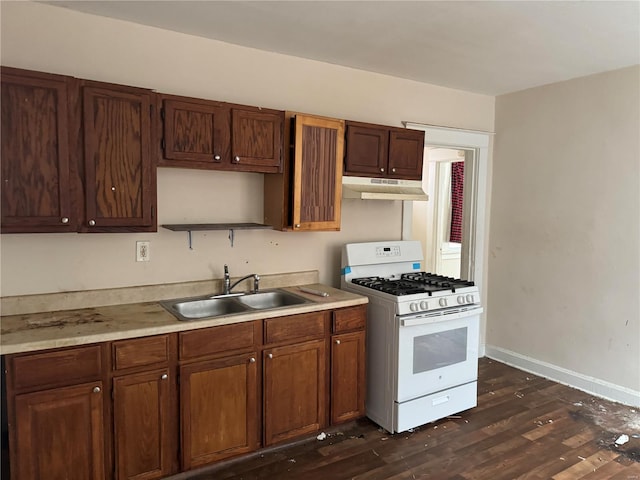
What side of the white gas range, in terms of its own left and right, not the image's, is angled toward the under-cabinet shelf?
right

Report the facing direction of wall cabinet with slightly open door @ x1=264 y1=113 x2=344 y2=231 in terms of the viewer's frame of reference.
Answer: facing the viewer and to the right of the viewer

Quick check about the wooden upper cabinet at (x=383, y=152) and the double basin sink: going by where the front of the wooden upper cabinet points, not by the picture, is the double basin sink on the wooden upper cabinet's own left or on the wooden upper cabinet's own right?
on the wooden upper cabinet's own right

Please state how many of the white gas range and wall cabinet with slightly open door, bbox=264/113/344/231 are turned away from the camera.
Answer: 0

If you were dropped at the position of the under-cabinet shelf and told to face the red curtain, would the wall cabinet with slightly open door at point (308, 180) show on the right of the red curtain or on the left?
right

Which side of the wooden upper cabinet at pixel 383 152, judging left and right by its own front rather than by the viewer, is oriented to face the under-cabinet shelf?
right

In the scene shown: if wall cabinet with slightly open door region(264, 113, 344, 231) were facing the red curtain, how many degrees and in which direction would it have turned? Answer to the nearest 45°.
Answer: approximately 90° to its left

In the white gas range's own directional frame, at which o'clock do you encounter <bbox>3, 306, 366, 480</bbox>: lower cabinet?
The lower cabinet is roughly at 3 o'clock from the white gas range.

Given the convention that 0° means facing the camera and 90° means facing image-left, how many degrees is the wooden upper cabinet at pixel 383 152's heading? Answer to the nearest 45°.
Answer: approximately 315°
